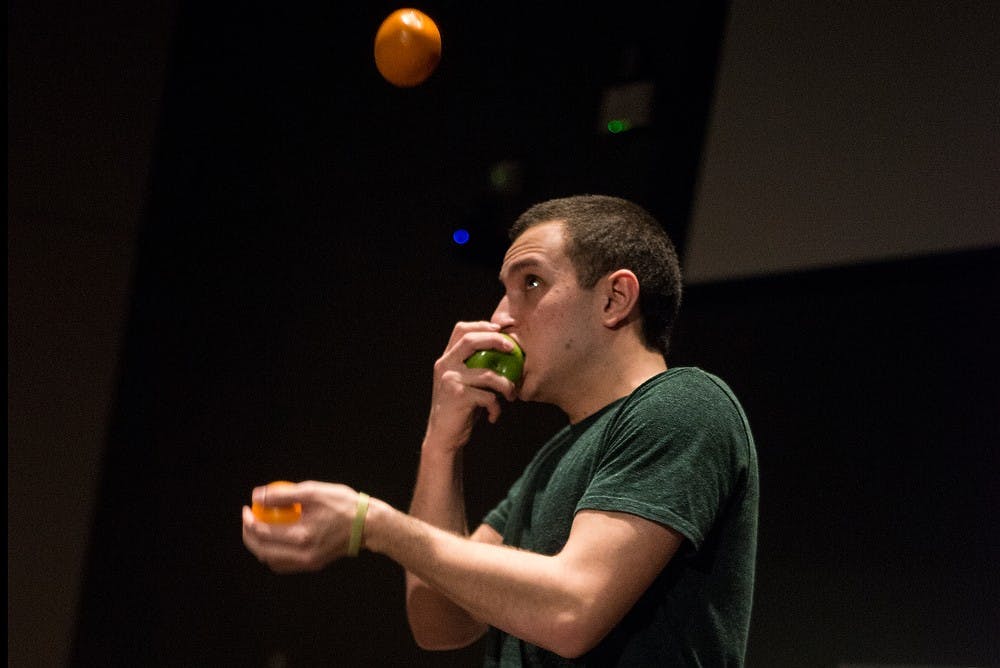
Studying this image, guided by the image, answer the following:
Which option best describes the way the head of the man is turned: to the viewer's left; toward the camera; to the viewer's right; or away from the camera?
to the viewer's left

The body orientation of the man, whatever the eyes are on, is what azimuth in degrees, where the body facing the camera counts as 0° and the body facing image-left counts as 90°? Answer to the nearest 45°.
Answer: approximately 90°

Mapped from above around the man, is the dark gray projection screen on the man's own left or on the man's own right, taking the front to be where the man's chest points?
on the man's own right
